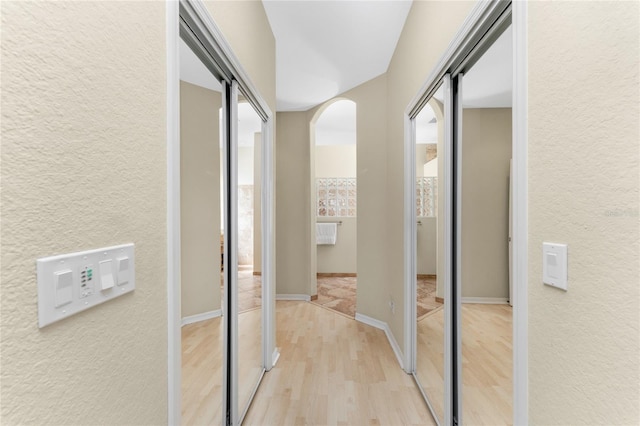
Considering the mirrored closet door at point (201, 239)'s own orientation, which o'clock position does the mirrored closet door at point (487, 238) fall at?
the mirrored closet door at point (487, 238) is roughly at 1 o'clock from the mirrored closet door at point (201, 239).

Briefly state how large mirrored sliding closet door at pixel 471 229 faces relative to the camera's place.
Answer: facing to the left of the viewer

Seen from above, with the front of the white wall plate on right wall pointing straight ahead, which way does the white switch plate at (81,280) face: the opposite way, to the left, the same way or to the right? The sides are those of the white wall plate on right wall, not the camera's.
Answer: the opposite way

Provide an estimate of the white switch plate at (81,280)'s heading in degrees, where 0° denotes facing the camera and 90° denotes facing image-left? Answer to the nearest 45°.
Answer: approximately 315°

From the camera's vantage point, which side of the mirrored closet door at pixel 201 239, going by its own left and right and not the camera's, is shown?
right

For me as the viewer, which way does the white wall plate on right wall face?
facing the viewer and to the left of the viewer

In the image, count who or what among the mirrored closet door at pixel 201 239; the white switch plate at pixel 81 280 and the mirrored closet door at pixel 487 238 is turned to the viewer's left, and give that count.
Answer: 1

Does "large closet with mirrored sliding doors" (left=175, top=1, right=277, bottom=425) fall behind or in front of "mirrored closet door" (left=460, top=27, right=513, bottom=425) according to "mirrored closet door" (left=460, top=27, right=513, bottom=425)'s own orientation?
in front

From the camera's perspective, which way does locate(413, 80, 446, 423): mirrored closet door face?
to the viewer's left

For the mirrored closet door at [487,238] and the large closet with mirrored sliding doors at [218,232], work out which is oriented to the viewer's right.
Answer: the large closet with mirrored sliding doors

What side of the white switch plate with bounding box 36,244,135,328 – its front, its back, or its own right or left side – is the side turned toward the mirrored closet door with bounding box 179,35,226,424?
left

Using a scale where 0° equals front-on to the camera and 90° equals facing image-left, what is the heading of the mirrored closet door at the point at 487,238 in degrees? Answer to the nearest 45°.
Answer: approximately 90°

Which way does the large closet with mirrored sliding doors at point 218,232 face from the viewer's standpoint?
to the viewer's right

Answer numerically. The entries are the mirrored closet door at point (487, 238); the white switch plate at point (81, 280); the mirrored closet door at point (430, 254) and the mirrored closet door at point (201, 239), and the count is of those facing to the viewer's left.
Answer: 2

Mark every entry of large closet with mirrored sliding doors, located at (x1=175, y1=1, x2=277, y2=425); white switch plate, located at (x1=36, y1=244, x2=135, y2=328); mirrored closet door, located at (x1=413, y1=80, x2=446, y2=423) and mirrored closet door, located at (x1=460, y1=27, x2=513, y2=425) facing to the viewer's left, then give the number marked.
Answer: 2

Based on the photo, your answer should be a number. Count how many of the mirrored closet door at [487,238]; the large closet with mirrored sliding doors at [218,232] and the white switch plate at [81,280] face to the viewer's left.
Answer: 1
